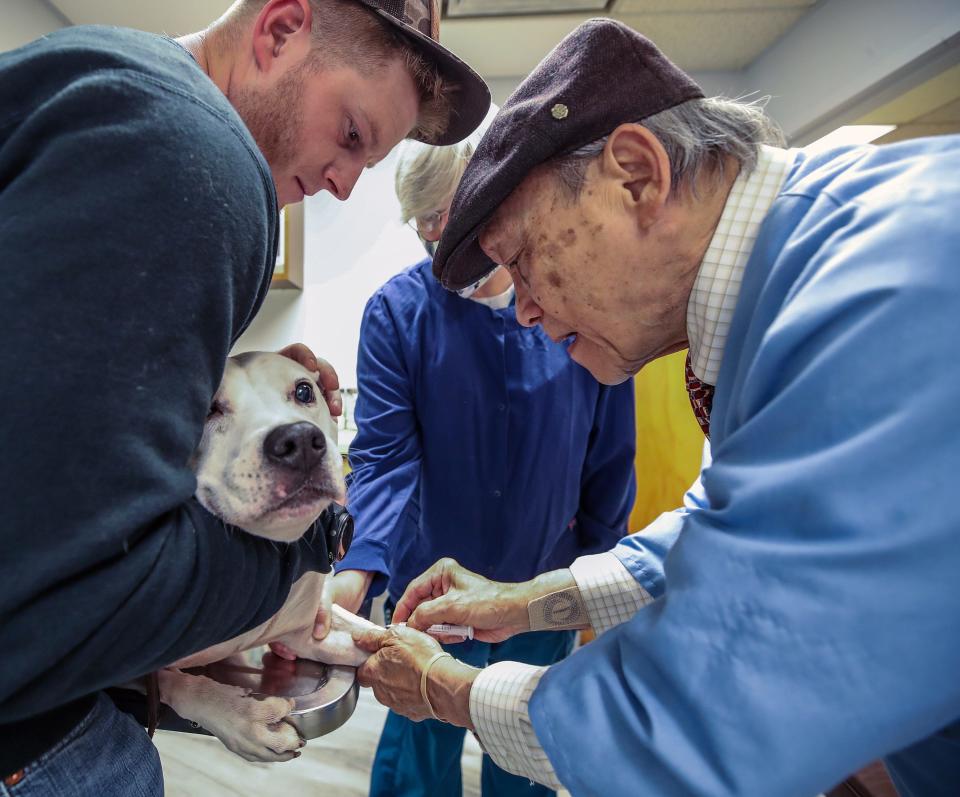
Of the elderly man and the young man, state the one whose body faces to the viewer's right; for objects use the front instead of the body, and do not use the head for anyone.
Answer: the young man

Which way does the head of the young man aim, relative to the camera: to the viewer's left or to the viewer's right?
to the viewer's right

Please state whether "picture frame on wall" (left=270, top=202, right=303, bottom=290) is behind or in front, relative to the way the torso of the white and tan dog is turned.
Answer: behind

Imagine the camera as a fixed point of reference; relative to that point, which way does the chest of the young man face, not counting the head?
to the viewer's right

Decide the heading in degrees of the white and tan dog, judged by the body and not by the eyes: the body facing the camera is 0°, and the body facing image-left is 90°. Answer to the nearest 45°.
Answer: approximately 315°

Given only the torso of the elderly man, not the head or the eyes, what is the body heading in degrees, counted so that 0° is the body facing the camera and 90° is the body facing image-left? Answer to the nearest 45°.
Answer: approximately 90°

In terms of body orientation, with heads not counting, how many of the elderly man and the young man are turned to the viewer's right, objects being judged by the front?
1

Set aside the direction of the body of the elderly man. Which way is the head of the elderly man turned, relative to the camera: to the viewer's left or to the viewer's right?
to the viewer's left
